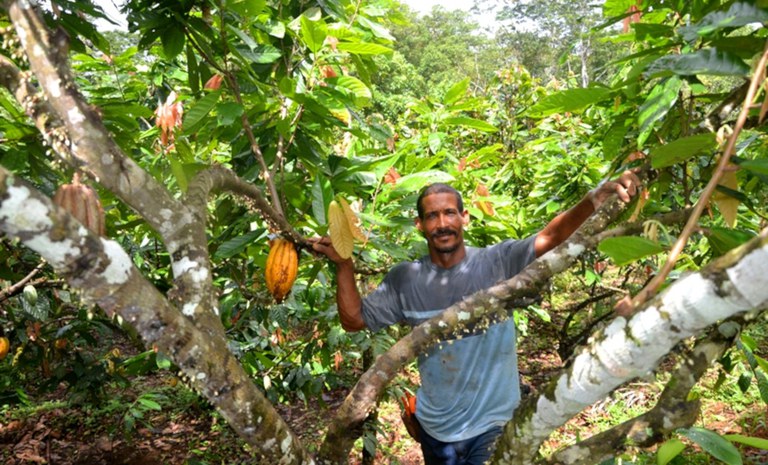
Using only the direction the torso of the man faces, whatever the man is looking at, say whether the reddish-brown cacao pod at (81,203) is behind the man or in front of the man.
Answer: in front

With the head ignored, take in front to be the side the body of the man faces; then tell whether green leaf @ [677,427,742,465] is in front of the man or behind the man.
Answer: in front

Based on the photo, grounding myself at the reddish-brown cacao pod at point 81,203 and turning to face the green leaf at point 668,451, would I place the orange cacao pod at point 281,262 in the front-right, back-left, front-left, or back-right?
front-left

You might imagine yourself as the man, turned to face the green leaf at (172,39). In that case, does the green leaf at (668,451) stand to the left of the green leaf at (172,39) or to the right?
left

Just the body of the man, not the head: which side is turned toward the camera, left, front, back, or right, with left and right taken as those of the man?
front
